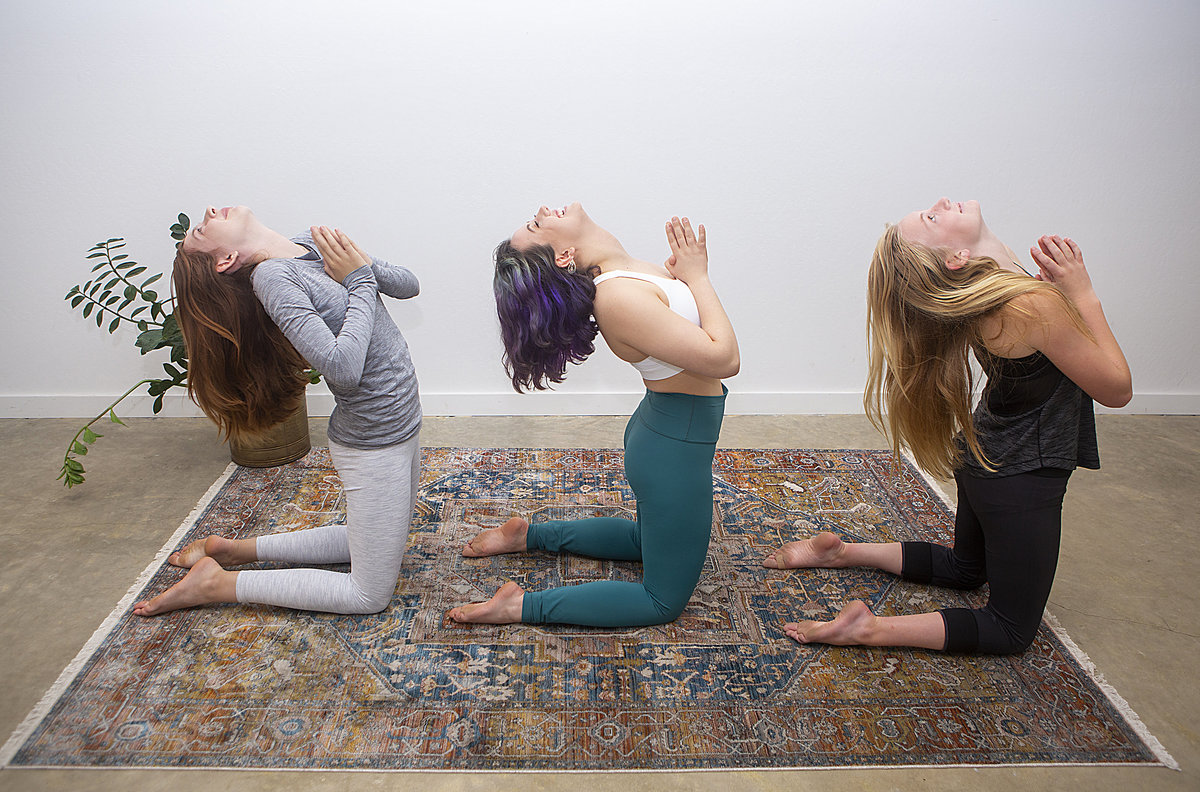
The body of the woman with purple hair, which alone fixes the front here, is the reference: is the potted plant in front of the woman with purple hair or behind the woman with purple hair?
behind

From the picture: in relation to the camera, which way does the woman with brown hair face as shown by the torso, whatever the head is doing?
to the viewer's right

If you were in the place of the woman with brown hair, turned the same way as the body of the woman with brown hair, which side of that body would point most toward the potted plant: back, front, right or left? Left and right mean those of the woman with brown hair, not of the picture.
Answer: left

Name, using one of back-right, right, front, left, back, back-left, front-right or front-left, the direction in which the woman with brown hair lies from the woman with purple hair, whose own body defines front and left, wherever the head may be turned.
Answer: back

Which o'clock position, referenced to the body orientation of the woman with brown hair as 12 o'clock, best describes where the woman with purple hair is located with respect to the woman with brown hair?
The woman with purple hair is roughly at 1 o'clock from the woman with brown hair.

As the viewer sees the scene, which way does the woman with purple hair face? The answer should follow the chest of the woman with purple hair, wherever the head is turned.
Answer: to the viewer's right

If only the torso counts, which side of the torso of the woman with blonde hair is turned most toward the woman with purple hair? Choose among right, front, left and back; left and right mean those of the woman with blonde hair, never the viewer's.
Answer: back

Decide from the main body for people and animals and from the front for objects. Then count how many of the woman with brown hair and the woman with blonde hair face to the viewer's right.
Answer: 2

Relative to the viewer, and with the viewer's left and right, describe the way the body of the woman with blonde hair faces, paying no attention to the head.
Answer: facing to the right of the viewer

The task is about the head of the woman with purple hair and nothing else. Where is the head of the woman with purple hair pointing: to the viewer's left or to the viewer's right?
to the viewer's left
